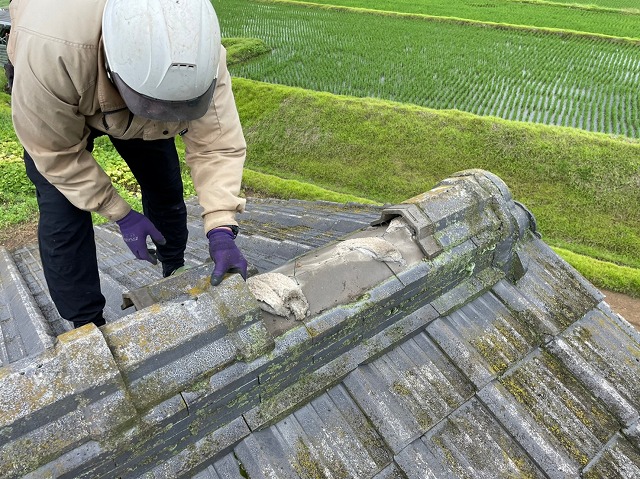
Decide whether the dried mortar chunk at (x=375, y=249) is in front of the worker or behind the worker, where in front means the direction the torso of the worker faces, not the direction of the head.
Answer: in front

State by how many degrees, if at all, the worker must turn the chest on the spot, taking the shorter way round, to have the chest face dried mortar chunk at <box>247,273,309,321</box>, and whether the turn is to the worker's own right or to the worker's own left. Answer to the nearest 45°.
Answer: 0° — they already face it

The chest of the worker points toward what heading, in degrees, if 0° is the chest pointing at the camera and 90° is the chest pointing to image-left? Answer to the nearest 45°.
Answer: approximately 315°
